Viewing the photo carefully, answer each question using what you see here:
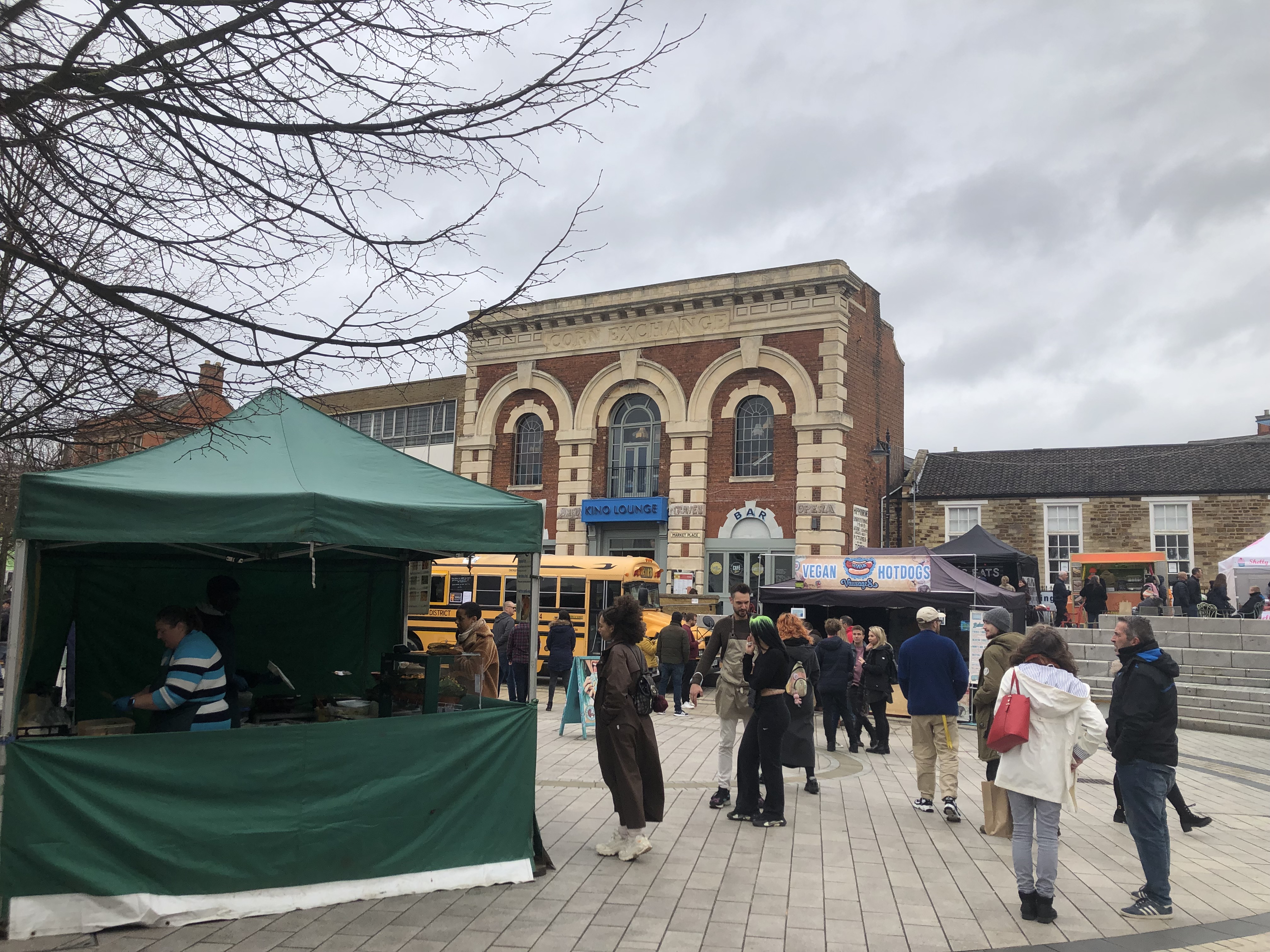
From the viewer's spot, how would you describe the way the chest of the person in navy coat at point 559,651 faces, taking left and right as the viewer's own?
facing away from the viewer

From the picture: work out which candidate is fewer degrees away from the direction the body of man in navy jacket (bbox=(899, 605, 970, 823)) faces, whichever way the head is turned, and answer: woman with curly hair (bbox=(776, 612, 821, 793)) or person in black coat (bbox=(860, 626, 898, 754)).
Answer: the person in black coat

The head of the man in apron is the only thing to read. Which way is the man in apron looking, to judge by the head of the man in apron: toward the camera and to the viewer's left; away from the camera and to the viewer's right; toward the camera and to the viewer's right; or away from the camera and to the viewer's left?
toward the camera and to the viewer's right

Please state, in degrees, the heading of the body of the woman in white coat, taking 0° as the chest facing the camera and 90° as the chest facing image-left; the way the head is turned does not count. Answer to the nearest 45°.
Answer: approximately 180°

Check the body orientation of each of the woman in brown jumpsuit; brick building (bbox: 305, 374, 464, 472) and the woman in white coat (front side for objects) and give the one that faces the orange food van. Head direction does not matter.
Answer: the woman in white coat

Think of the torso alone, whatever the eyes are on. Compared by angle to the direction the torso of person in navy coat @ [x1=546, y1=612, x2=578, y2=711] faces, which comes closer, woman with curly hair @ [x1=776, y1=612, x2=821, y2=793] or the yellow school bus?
the yellow school bus

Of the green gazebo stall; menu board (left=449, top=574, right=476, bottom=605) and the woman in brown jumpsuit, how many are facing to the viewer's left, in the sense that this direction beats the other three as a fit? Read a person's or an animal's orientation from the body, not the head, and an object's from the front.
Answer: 1

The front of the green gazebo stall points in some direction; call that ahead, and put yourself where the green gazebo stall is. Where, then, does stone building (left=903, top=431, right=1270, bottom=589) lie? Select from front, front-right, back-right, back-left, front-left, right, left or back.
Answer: back-left
